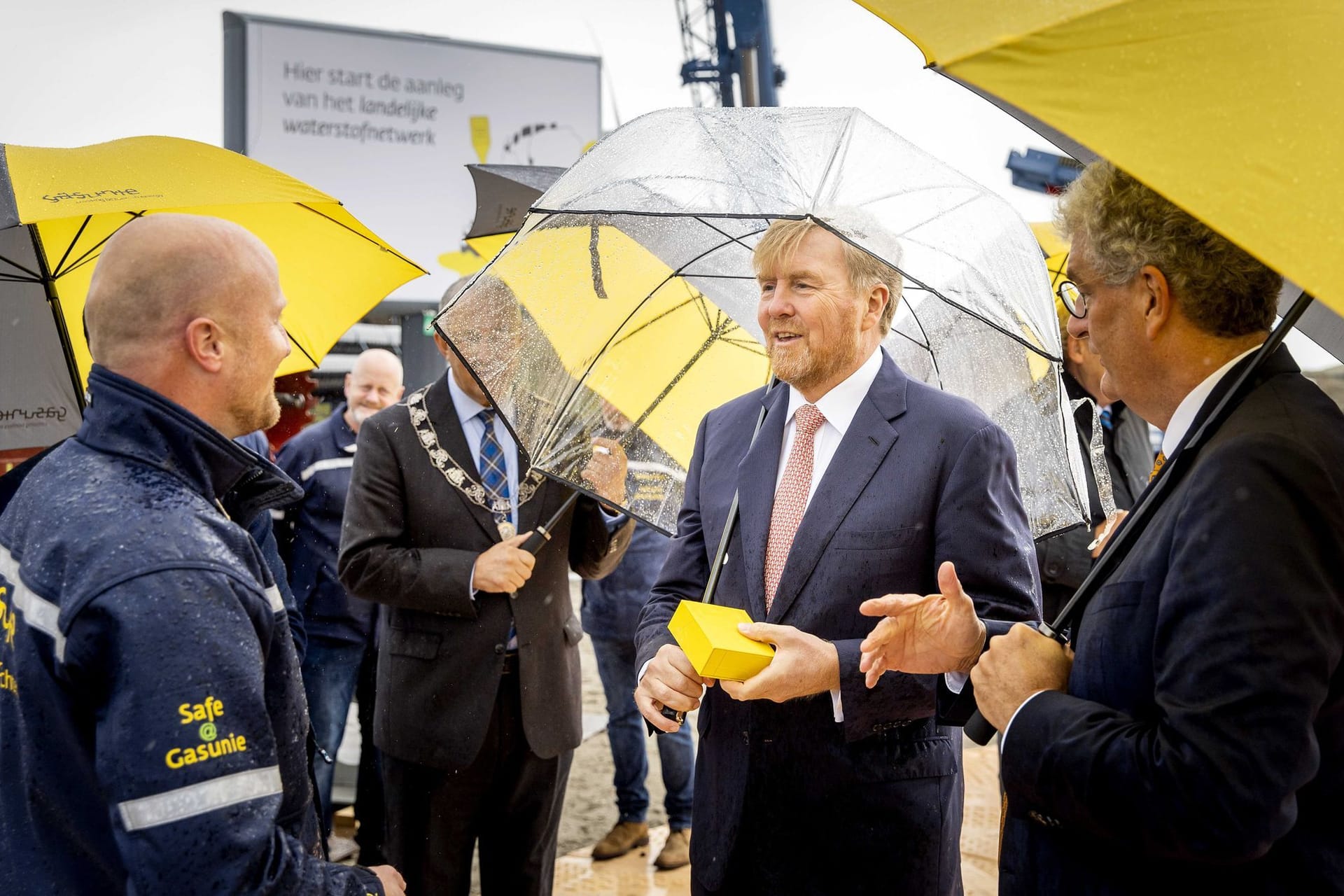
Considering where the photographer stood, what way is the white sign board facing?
facing the viewer and to the right of the viewer

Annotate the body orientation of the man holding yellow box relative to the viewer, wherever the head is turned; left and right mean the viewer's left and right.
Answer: facing the viewer and to the left of the viewer

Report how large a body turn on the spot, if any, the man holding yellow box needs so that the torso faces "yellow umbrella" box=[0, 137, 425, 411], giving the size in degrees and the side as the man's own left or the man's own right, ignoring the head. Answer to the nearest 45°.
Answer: approximately 45° to the man's own right

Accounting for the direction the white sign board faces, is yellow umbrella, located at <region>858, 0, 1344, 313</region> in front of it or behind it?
in front

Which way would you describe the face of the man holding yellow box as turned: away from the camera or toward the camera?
toward the camera

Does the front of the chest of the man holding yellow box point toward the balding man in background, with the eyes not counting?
no
